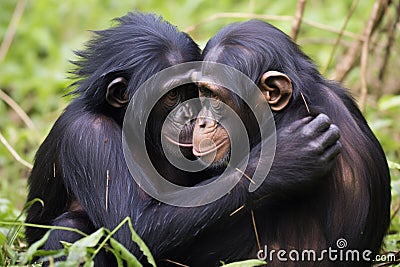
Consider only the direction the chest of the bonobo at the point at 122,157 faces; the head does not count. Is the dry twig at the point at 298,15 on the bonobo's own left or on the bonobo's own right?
on the bonobo's own left

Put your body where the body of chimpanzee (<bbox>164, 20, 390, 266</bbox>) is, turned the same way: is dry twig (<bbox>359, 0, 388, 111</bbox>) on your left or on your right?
on your right

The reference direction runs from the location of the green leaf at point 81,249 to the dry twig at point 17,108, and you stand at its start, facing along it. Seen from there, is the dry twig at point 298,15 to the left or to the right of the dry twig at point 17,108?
right

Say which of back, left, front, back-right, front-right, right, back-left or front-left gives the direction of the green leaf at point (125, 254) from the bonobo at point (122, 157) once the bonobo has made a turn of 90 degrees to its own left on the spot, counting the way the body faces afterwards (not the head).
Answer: back

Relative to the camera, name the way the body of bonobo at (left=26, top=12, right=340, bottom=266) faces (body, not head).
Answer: to the viewer's right

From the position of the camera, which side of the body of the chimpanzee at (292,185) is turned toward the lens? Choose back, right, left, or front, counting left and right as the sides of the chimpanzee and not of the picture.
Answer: left

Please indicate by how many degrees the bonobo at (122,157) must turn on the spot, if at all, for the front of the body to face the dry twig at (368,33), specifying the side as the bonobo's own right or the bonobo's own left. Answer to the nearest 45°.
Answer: approximately 45° to the bonobo's own left

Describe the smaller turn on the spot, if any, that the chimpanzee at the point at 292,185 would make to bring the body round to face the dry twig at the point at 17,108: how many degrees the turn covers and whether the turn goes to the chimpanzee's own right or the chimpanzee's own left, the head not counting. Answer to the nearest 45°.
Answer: approximately 45° to the chimpanzee's own right

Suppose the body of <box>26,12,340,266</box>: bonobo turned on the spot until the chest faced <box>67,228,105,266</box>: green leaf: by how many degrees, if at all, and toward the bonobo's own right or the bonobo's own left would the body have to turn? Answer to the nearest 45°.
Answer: approximately 90° to the bonobo's own right

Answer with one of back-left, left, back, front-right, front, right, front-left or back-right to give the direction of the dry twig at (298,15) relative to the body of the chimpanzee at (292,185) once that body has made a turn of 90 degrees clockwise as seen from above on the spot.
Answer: front

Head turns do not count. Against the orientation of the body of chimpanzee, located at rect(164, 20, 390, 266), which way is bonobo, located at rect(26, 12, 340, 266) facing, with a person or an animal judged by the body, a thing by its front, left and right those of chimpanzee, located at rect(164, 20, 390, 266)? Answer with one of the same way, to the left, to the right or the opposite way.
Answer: the opposite way

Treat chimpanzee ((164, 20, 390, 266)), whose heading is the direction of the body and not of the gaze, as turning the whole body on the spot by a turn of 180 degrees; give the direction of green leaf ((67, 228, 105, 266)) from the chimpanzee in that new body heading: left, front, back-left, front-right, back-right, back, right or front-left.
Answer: back-right
